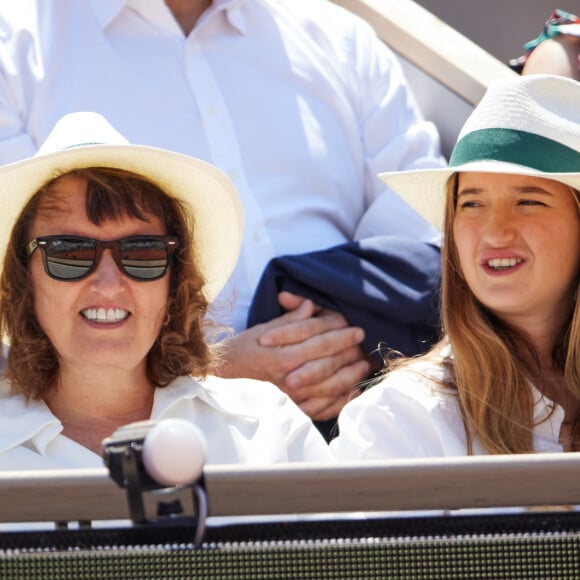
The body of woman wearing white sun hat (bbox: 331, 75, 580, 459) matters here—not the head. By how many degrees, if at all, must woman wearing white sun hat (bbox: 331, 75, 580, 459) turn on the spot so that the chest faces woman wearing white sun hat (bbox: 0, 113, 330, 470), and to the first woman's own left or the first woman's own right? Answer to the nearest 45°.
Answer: approximately 90° to the first woman's own right

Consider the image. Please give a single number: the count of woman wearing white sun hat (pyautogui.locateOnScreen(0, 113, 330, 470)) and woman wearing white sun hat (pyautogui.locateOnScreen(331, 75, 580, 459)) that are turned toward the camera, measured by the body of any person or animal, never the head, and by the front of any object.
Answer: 2

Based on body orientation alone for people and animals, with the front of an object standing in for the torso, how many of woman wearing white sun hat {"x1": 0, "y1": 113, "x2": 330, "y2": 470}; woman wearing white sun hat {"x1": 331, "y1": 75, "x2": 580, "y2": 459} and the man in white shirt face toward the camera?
3

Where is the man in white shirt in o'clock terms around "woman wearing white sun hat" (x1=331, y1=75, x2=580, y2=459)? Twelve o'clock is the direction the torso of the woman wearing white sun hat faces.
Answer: The man in white shirt is roughly at 5 o'clock from the woman wearing white sun hat.

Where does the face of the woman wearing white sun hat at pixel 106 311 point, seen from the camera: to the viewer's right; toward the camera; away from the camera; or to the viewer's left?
toward the camera

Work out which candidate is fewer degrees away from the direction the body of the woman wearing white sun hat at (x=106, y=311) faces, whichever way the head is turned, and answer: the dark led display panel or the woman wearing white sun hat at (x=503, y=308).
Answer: the dark led display panel

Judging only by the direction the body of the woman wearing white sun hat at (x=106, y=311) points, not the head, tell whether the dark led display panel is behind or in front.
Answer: in front

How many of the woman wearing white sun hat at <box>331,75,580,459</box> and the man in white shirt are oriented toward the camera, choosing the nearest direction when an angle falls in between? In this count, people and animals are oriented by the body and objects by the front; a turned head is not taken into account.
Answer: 2

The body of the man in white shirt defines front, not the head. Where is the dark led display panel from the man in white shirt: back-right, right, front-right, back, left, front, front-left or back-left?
front

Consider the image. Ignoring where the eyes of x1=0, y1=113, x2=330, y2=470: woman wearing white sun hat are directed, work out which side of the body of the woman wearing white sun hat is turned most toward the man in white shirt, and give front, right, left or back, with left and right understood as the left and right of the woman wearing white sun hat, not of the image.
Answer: back

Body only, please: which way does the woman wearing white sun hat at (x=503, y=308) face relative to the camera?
toward the camera

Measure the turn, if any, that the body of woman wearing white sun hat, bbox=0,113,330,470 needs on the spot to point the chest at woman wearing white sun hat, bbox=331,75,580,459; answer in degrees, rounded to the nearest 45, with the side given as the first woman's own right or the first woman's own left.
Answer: approximately 90° to the first woman's own left

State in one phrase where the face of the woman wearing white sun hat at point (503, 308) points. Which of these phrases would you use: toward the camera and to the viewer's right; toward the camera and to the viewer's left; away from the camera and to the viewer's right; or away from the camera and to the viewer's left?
toward the camera and to the viewer's left

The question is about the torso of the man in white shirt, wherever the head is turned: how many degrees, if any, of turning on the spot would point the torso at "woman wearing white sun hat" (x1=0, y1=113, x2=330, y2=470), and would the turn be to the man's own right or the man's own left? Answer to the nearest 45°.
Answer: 0° — they already face them

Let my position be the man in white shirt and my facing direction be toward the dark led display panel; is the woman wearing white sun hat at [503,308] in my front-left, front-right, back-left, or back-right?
front-left

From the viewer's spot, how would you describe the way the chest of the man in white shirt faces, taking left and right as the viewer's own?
facing the viewer

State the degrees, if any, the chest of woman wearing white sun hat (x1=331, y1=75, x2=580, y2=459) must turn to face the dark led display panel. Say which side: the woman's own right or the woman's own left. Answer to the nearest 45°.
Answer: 0° — they already face it

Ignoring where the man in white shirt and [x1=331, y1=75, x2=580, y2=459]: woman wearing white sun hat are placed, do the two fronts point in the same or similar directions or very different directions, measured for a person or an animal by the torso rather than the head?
same or similar directions
